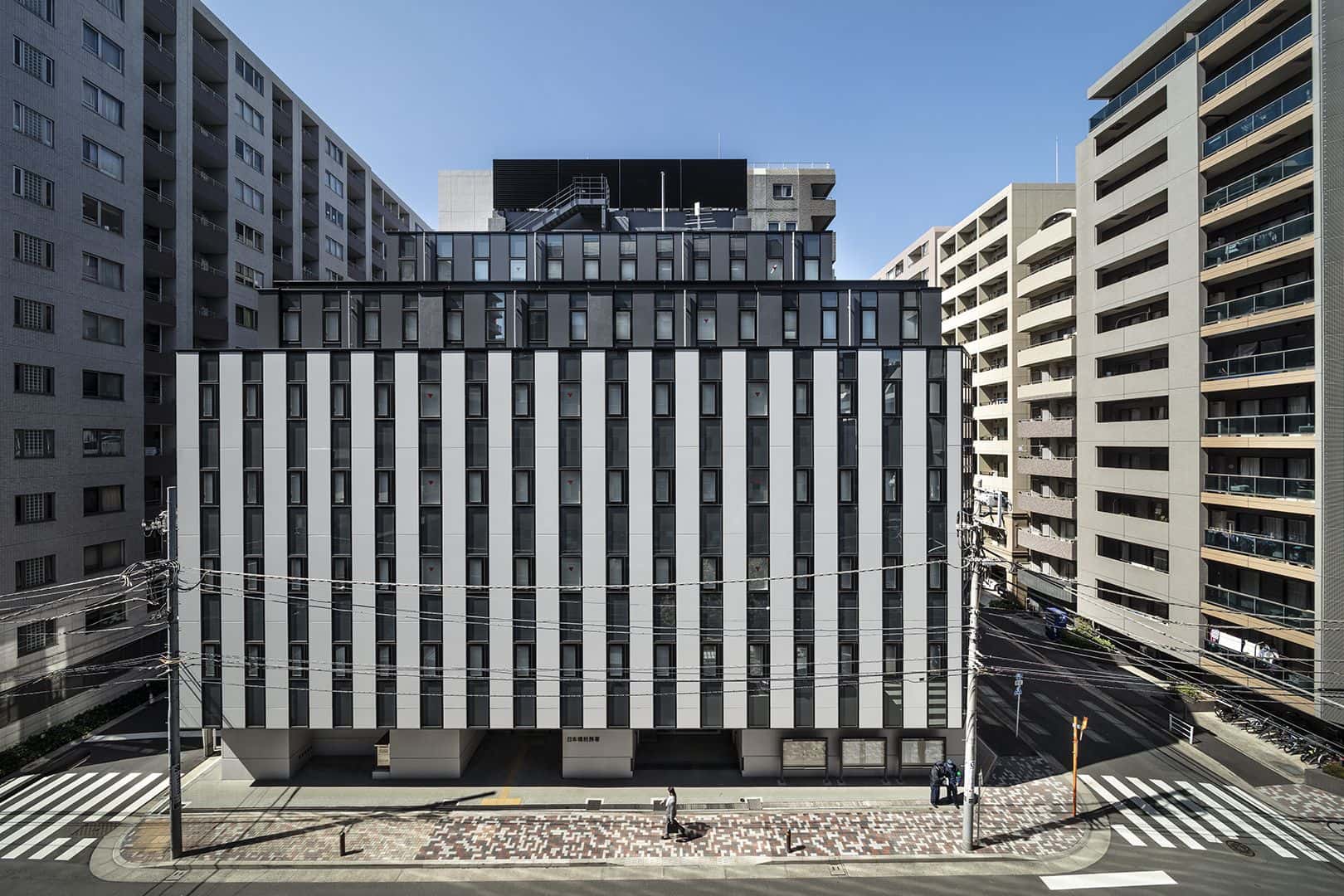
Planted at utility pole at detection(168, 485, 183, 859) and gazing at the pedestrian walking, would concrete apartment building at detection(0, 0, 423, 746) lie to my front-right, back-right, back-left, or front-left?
back-left

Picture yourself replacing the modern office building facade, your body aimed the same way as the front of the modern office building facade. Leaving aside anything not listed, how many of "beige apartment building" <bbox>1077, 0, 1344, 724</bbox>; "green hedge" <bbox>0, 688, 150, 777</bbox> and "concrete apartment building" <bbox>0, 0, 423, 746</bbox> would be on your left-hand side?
1

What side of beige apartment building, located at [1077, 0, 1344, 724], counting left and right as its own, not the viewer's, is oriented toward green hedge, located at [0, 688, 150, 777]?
front

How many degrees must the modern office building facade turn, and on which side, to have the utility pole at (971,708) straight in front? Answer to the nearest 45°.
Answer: approximately 45° to its left

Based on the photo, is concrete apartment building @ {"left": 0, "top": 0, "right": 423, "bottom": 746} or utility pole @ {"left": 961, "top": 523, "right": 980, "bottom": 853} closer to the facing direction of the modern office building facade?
the utility pole

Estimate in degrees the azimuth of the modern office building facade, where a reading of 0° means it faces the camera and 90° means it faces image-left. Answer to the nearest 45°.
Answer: approximately 0°

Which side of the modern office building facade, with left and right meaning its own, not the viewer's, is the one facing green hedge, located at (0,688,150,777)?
right

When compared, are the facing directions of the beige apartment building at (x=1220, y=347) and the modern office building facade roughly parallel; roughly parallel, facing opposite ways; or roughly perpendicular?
roughly perpendicular

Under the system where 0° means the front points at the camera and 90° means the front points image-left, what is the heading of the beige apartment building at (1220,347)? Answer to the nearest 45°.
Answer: approximately 45°

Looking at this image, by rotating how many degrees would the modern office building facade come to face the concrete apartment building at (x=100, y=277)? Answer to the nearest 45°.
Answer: approximately 135° to its right

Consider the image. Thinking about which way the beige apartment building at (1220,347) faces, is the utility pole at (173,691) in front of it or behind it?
in front

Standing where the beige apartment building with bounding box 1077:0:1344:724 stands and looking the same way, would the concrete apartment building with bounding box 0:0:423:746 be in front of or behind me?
in front

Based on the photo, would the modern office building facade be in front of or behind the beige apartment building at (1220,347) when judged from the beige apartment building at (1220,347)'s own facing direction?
in front

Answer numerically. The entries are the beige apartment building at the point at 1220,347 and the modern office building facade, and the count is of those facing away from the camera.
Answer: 0
